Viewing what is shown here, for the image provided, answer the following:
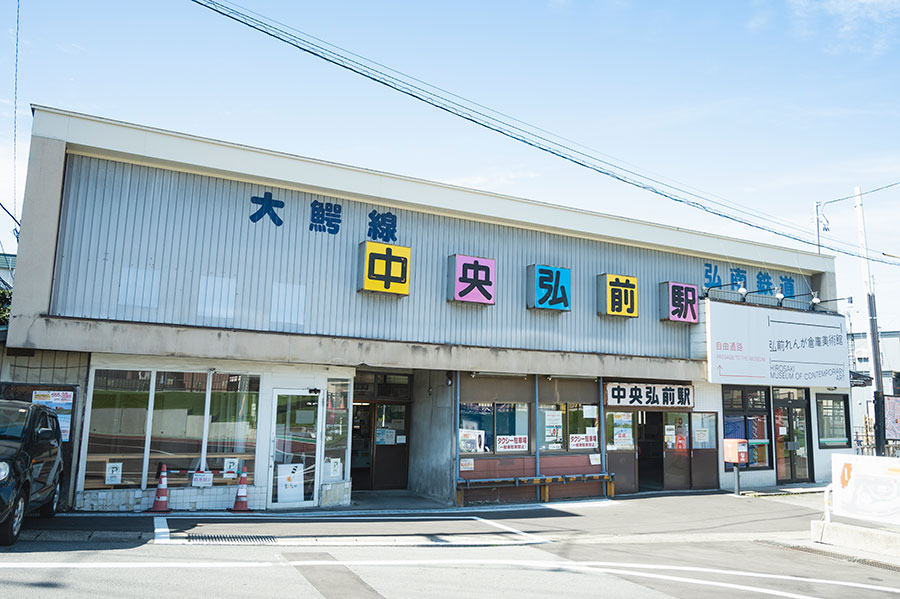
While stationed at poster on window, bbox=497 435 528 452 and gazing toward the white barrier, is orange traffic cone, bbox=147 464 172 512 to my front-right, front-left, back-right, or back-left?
back-right

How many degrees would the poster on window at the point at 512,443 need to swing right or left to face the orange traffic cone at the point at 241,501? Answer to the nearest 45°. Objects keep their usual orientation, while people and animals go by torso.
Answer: approximately 45° to its right

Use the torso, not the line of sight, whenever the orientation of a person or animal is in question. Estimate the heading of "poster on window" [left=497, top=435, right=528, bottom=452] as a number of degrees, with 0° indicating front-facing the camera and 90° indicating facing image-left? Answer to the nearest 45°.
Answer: approximately 0°

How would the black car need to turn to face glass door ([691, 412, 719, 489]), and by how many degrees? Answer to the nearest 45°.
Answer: approximately 135° to its left

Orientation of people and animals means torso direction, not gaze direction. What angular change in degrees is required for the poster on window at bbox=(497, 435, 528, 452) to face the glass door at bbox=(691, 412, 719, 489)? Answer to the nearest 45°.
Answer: approximately 135° to its left

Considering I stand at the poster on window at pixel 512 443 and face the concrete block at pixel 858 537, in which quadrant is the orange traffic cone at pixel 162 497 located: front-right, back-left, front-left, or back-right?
back-right

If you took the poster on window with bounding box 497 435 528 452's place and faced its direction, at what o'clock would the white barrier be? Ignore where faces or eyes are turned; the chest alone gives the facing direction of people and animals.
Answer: The white barrier is roughly at 10 o'clock from the poster on window.

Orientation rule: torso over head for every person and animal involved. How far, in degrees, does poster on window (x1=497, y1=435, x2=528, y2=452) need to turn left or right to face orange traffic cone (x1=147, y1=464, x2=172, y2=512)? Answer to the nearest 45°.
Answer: approximately 45° to its right

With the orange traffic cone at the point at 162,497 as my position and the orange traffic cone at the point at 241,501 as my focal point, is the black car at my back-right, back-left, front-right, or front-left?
back-right
